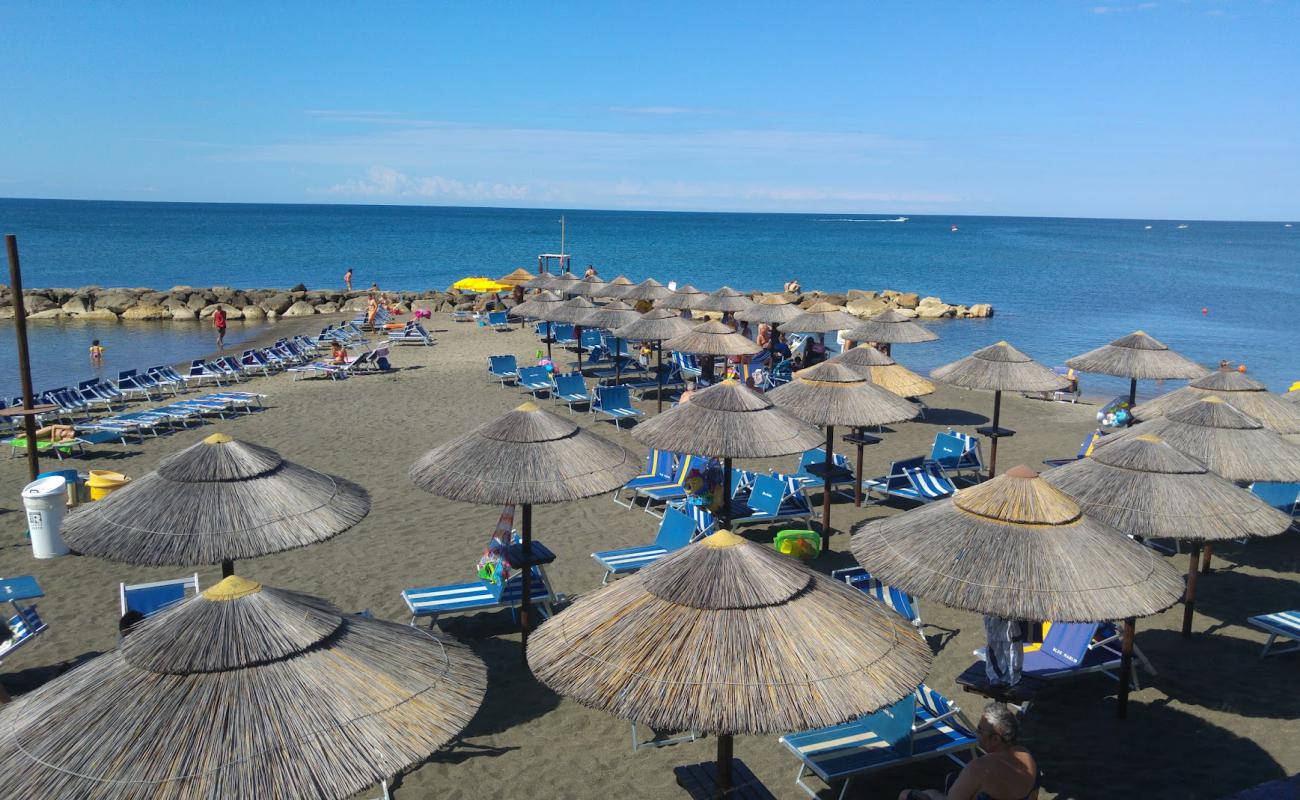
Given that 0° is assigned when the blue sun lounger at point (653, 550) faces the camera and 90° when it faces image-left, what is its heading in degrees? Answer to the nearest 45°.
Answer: approximately 45°

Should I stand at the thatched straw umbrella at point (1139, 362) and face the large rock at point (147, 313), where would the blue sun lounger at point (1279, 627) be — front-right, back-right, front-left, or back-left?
back-left

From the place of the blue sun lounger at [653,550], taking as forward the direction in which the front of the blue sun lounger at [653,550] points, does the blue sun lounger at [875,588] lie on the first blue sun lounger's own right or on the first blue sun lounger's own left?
on the first blue sun lounger's own left

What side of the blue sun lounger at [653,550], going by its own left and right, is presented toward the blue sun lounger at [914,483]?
back

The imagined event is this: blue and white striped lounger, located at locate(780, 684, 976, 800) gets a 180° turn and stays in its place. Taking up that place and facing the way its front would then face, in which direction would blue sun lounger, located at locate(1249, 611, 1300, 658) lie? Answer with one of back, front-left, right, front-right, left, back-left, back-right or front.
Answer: front

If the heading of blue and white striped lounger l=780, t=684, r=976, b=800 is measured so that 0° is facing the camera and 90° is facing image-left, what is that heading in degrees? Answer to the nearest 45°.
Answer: approximately 45°

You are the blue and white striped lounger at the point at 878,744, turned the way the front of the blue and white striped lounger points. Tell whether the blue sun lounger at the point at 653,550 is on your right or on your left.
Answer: on your right

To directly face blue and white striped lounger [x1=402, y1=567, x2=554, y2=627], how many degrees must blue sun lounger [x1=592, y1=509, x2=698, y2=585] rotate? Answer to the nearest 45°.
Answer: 0° — it already faces it

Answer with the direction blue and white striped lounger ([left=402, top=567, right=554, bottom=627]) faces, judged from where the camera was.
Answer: facing to the left of the viewer
